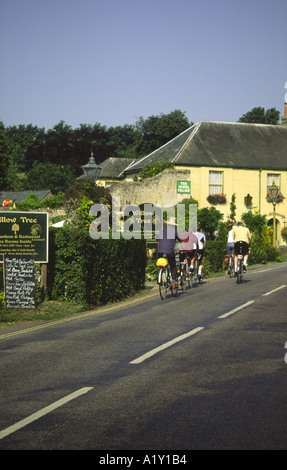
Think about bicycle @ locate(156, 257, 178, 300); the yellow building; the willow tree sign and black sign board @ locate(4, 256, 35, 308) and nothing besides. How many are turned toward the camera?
3

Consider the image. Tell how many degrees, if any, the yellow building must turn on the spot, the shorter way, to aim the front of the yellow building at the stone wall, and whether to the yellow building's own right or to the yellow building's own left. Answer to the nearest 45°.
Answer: approximately 45° to the yellow building's own right

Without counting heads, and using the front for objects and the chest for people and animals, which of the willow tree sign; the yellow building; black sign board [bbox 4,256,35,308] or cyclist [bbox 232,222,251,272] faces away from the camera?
the cyclist

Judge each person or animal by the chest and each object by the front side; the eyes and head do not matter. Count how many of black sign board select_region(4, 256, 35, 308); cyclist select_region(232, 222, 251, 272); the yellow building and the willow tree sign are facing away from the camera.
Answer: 1

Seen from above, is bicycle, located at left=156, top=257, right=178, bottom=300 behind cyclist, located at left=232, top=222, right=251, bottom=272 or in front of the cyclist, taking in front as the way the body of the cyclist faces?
behind

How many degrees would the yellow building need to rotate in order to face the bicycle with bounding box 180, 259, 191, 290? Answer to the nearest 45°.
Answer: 0° — it already faces it

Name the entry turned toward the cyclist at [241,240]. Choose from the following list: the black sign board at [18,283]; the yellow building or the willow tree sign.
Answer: the yellow building

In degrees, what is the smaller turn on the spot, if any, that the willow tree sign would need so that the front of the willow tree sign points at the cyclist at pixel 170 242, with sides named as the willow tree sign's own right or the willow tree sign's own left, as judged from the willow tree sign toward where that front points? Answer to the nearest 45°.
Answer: approximately 90° to the willow tree sign's own left

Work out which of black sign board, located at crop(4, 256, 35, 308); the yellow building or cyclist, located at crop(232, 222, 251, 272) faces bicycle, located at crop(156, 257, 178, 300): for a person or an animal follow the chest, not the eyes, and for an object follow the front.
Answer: the yellow building

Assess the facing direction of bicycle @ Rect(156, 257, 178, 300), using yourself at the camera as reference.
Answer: facing away from the viewer and to the right of the viewer

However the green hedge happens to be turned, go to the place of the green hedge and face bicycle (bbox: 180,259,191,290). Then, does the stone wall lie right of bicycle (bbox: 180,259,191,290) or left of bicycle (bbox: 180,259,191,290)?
left

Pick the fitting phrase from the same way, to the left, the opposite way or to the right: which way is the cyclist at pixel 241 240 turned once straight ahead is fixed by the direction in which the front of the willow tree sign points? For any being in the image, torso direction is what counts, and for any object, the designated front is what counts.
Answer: the opposite way

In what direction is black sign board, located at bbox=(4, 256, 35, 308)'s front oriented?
toward the camera

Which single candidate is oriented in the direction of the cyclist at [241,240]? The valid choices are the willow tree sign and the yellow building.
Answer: the yellow building
